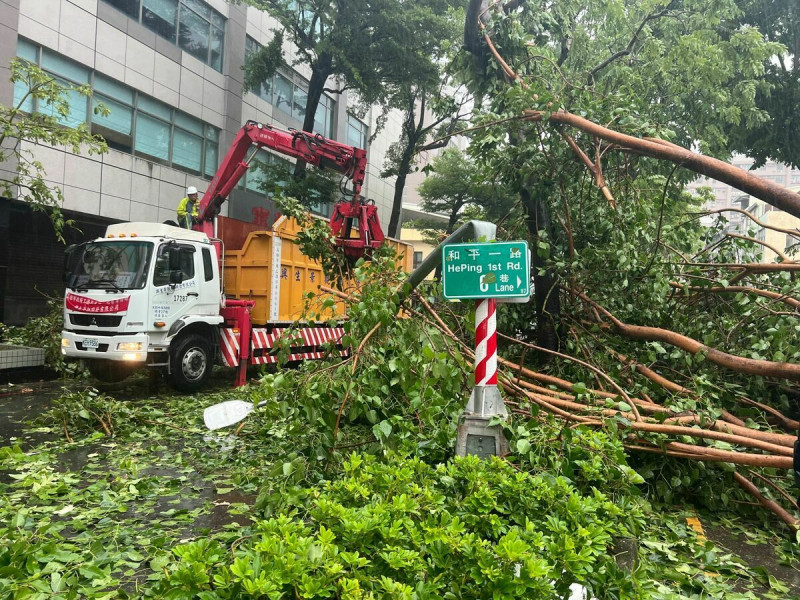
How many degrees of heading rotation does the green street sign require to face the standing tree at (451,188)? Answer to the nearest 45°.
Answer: approximately 180°

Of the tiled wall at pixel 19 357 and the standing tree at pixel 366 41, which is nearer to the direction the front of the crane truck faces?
the tiled wall

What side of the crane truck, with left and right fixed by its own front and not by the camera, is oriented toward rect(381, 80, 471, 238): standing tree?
back

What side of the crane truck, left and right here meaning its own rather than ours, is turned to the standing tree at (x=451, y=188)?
back

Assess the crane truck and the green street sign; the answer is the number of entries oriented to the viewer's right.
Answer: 0

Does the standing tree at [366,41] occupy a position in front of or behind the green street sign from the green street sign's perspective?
behind

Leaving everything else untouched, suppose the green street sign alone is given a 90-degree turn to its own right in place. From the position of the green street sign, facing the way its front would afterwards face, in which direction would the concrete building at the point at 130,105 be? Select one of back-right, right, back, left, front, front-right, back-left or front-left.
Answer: front-right

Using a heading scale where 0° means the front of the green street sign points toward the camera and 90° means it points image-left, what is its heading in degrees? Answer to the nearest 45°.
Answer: approximately 0°

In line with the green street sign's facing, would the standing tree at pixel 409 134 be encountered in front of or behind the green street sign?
behind
